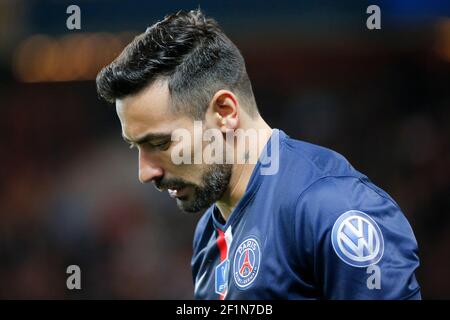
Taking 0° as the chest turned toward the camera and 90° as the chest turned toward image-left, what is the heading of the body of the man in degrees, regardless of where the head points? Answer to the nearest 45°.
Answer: approximately 45°
